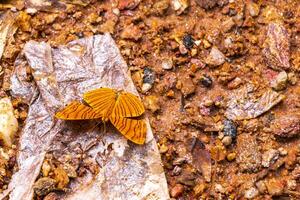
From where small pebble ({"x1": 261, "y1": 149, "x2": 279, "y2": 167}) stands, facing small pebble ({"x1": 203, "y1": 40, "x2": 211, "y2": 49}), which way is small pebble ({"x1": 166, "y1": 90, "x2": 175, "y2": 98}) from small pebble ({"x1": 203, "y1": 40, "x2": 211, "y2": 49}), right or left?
left

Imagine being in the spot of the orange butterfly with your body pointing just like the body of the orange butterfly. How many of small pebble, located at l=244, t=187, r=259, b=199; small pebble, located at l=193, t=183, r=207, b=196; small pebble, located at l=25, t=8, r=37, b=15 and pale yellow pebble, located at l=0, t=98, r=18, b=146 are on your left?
2
